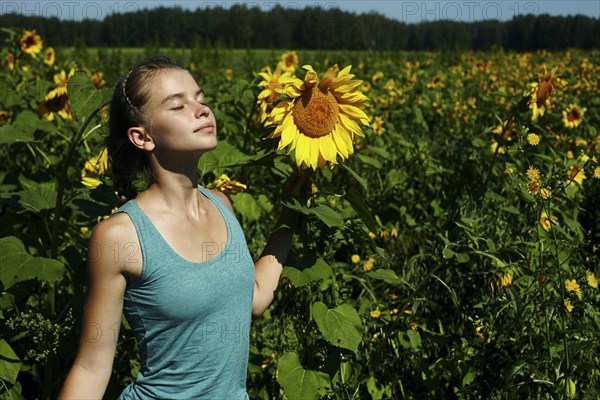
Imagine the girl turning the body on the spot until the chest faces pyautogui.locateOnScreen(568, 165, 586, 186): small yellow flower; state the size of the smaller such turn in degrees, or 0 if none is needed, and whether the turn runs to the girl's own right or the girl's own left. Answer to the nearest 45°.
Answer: approximately 90° to the girl's own left

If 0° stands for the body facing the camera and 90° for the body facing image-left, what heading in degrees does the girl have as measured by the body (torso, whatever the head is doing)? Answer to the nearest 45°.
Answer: approximately 315°

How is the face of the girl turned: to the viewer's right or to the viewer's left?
to the viewer's right

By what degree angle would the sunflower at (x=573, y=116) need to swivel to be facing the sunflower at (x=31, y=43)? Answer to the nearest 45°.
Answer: approximately 90° to its right

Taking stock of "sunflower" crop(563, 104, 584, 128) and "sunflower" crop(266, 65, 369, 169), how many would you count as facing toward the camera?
2

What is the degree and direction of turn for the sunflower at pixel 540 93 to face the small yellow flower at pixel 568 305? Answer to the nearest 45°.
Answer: approximately 45° to its right

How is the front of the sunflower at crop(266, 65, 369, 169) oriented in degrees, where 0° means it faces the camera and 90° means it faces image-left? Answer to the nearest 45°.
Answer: approximately 0°

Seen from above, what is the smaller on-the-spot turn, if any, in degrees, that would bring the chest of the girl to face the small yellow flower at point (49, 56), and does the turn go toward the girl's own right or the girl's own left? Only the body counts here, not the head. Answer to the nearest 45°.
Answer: approximately 135° to the girl's own left
